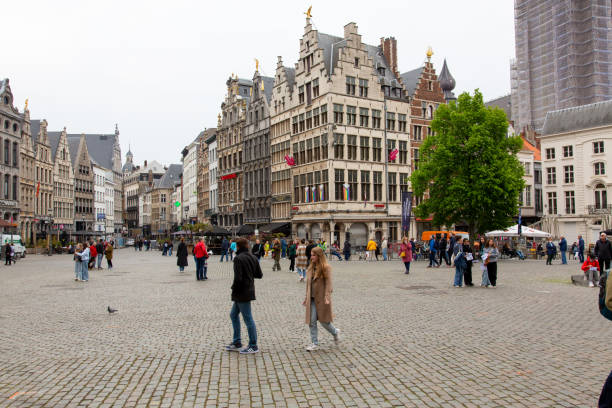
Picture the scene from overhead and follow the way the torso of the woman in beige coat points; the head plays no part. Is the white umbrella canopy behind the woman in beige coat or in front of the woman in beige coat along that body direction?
behind

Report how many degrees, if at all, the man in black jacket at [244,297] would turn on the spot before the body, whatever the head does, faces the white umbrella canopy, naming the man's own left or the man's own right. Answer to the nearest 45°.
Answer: approximately 90° to the man's own right

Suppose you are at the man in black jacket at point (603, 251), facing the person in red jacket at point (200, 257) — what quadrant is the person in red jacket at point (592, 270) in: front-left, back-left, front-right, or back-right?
front-left

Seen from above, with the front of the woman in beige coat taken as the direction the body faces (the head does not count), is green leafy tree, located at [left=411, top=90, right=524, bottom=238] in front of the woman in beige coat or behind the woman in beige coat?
behind

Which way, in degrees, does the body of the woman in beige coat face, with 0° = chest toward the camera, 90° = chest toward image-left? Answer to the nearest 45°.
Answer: approximately 45°

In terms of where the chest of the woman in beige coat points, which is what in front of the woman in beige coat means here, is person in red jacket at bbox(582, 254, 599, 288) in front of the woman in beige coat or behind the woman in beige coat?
behind

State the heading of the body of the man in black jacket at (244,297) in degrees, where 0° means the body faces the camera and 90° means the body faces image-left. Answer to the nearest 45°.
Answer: approximately 135°

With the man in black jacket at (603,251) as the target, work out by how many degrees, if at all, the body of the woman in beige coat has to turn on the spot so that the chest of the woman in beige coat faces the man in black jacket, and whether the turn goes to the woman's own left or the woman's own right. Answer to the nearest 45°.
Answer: approximately 180°

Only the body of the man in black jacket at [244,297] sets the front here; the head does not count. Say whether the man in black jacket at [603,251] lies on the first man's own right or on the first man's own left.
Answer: on the first man's own right

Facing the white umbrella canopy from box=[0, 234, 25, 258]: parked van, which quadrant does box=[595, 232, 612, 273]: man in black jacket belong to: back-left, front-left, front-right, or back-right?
front-right

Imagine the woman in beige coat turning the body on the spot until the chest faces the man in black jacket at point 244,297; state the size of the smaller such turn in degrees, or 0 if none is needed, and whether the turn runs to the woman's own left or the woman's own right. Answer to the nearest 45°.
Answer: approximately 45° to the woman's own right

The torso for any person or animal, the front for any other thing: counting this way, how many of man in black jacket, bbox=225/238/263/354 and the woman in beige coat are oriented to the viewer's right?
0
